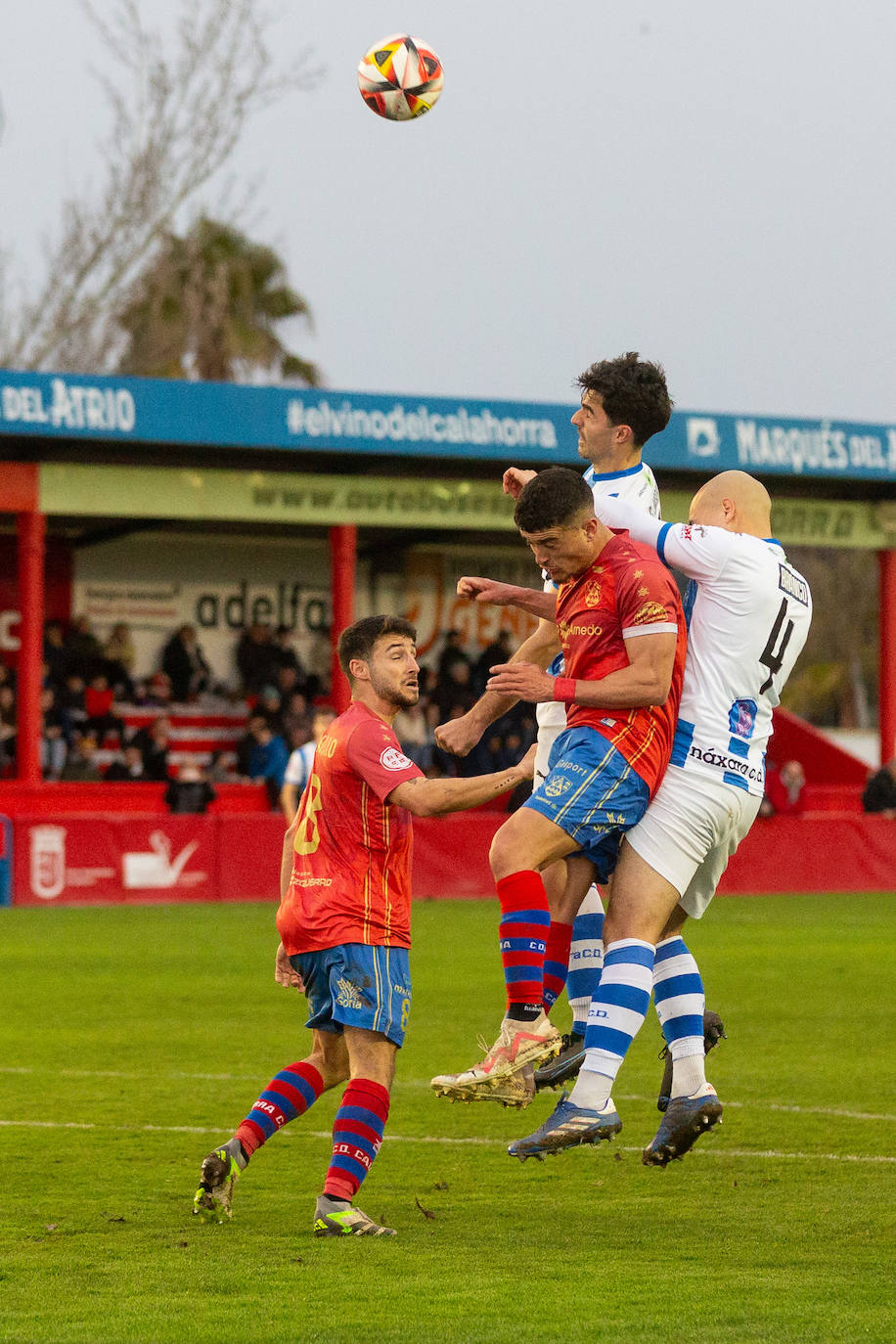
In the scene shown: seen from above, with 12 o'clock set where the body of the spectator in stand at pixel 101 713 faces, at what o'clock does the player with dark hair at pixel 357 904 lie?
The player with dark hair is roughly at 12 o'clock from the spectator in stand.

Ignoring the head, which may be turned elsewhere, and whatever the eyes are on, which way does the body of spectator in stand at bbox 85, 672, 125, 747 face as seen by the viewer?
toward the camera

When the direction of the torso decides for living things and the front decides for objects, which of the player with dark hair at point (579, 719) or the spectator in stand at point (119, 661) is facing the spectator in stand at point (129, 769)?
the spectator in stand at point (119, 661)

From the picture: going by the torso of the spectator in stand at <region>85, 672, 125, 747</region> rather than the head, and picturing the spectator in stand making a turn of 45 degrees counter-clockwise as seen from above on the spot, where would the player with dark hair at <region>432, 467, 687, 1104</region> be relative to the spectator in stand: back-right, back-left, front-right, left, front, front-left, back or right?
front-right

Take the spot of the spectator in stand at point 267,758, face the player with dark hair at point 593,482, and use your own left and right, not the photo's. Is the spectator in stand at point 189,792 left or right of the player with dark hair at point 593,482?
right

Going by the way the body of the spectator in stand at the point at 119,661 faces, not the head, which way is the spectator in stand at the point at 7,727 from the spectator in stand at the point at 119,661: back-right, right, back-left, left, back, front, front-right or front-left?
front-right

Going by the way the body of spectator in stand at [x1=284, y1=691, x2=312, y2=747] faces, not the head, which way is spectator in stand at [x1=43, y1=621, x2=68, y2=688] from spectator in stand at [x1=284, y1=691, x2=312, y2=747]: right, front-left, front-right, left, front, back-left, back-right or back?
right

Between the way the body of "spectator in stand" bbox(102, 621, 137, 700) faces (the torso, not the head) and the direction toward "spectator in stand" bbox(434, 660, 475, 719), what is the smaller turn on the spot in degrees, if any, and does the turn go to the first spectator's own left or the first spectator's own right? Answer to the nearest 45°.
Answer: approximately 90° to the first spectator's own left

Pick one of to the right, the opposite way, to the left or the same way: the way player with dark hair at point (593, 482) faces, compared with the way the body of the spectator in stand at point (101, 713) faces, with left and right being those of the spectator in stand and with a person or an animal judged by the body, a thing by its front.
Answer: to the right

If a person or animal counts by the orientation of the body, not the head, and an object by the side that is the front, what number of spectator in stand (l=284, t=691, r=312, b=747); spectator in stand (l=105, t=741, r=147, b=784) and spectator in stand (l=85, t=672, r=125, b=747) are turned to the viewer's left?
0

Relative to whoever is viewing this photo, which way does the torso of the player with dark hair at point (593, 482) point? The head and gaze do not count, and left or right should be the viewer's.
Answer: facing to the left of the viewer

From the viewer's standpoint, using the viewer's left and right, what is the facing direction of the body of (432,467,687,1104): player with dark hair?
facing the viewer and to the left of the viewer

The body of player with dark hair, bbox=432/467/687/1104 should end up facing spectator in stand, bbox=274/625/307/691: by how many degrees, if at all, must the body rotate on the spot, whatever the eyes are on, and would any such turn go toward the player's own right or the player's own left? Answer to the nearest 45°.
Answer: approximately 135° to the player's own right
